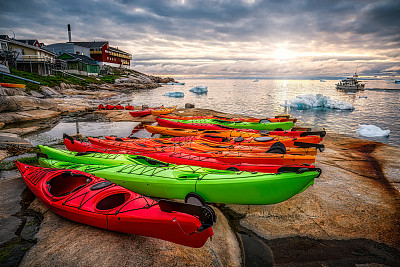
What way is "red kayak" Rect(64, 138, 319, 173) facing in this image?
to the viewer's left

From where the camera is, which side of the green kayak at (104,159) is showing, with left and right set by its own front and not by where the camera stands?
left

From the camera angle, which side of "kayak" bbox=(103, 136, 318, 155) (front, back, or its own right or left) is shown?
left

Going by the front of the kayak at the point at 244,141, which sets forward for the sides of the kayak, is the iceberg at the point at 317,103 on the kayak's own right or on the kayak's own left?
on the kayak's own right

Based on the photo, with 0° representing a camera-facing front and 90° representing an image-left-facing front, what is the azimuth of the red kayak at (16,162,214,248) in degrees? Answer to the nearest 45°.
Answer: approximately 135°

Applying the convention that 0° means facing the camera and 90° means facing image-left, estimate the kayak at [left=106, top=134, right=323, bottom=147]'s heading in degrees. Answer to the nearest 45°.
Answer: approximately 90°

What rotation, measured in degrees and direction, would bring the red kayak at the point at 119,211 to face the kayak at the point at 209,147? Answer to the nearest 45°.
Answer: approximately 90° to its right

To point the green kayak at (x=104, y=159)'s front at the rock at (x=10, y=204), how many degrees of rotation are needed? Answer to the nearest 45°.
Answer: approximately 45° to its left

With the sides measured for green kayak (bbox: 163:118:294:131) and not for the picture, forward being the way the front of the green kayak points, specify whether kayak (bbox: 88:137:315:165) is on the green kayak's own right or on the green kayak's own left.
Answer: on the green kayak's own left

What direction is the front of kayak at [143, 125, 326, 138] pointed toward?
to the viewer's left

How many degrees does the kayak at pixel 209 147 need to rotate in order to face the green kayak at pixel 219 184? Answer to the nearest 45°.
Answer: approximately 90° to its left
